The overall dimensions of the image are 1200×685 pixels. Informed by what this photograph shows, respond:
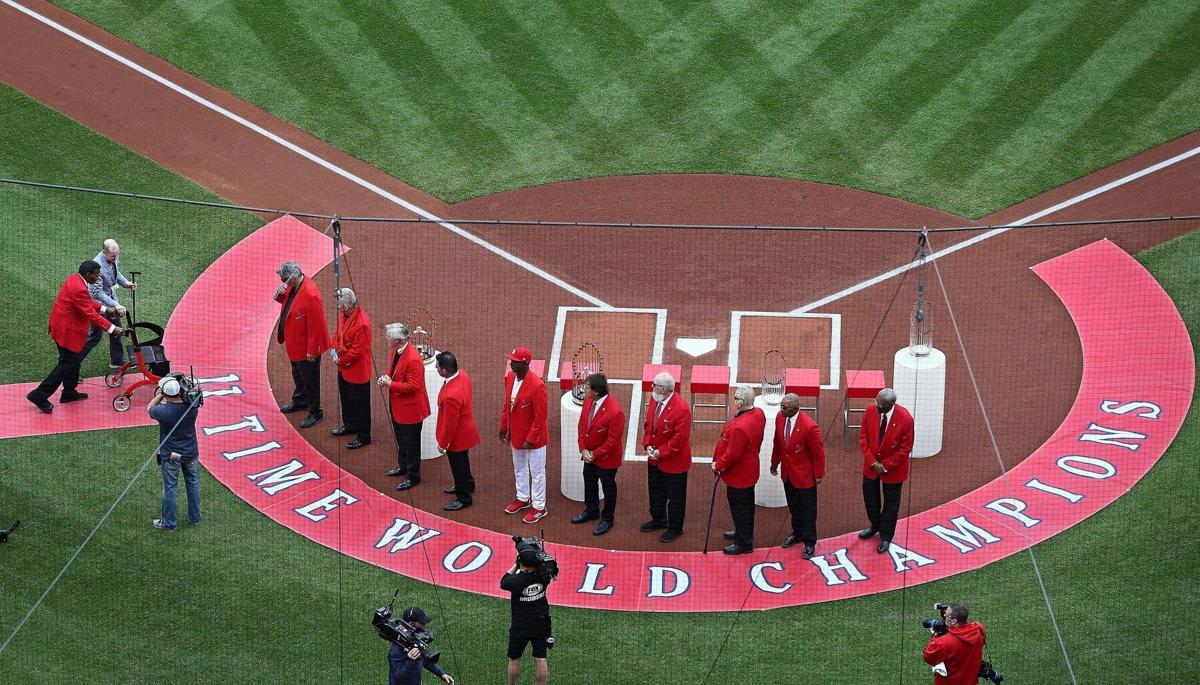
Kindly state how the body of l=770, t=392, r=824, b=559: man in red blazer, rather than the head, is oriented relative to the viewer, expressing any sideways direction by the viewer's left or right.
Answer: facing the viewer and to the left of the viewer

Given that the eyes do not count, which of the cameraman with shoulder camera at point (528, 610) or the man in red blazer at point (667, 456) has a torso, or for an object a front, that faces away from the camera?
the cameraman with shoulder camera

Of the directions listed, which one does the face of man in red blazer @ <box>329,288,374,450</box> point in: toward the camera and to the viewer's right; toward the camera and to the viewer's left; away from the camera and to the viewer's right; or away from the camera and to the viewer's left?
toward the camera and to the viewer's left

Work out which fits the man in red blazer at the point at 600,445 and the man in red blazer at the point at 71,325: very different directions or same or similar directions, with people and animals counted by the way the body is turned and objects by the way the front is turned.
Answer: very different directions

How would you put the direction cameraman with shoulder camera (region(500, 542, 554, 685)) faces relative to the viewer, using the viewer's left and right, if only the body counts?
facing away from the viewer

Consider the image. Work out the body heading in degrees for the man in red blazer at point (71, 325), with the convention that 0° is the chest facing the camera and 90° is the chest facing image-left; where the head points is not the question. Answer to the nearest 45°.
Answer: approximately 270°

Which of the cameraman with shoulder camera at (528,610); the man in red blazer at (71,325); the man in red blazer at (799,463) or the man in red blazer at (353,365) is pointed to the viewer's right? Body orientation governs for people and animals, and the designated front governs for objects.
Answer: the man in red blazer at (71,325)

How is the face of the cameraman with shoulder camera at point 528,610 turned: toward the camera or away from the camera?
away from the camera

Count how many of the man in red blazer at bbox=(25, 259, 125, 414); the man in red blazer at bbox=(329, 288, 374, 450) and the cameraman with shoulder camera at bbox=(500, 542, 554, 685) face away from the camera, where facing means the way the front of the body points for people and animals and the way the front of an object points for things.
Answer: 1

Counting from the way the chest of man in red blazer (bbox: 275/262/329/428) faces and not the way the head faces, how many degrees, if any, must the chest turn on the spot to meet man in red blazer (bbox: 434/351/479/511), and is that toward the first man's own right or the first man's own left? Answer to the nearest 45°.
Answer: approximately 90° to the first man's own left
